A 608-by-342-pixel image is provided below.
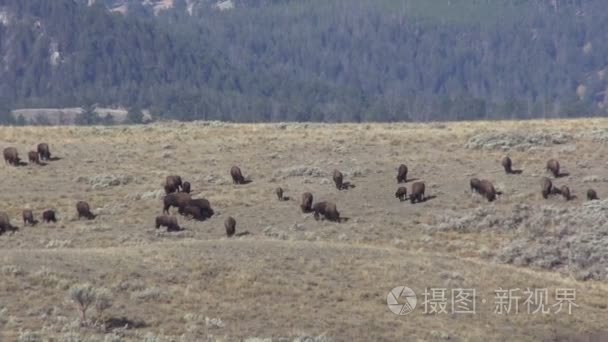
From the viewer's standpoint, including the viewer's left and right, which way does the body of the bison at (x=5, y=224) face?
facing to the right of the viewer

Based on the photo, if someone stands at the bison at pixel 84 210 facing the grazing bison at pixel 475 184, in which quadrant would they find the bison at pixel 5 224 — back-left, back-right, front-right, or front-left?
back-right

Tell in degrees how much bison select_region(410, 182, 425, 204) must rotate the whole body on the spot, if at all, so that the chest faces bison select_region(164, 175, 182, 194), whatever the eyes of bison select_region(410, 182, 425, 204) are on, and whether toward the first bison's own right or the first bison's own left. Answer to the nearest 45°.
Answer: approximately 45° to the first bison's own right

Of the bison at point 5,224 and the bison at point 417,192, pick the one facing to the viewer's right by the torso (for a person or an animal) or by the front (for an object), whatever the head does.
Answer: the bison at point 5,224

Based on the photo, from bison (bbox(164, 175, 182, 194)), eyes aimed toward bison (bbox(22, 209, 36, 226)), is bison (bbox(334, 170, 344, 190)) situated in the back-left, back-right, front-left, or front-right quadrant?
back-left

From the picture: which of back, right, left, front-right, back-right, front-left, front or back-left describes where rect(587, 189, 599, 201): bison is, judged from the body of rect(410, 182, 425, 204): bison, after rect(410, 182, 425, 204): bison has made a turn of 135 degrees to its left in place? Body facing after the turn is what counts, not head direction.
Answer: front

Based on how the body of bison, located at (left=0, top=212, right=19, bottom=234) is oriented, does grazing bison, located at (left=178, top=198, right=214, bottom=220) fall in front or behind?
in front
